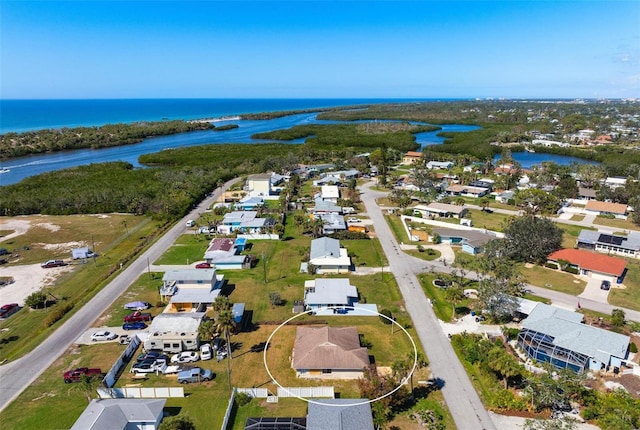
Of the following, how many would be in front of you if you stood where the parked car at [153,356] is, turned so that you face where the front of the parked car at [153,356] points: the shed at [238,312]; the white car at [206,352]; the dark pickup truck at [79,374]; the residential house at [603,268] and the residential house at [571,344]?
1

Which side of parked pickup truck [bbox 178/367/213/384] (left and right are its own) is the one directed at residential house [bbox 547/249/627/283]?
front

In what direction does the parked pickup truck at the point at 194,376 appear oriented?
to the viewer's right

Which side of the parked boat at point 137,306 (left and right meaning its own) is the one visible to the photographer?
left

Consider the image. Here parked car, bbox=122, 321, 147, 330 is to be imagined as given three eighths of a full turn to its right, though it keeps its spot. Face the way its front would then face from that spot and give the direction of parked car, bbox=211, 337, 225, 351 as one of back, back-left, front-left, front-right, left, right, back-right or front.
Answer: right

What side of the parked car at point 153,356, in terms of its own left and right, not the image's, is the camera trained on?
left
